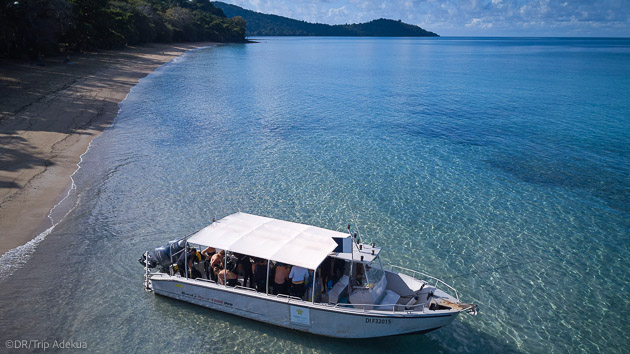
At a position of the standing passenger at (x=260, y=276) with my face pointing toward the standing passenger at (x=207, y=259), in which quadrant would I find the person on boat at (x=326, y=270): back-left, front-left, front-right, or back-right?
back-right

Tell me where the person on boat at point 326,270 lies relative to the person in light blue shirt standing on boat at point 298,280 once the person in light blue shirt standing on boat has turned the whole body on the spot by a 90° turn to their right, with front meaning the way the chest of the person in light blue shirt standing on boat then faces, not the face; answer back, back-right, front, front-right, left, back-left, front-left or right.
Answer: front-left

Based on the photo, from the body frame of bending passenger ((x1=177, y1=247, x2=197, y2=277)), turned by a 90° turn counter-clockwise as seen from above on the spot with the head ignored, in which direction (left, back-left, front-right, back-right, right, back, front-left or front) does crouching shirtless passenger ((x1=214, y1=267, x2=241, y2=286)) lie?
back-right

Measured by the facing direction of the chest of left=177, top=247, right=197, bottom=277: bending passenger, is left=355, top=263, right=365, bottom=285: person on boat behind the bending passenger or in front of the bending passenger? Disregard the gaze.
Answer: in front

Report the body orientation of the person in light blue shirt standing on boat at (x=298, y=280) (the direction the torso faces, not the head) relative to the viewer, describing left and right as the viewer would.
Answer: facing away from the viewer
